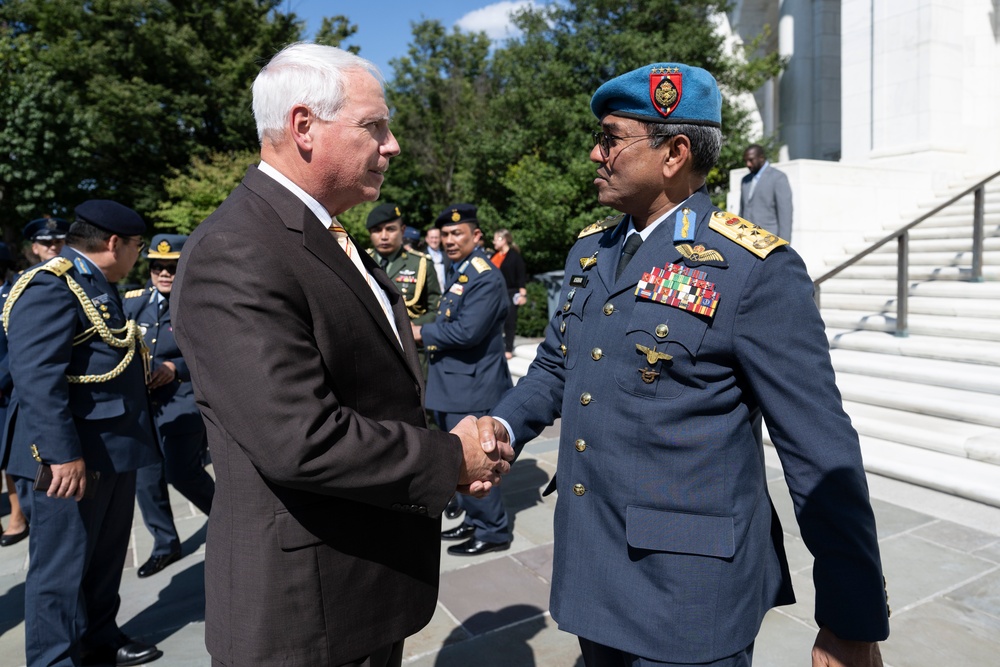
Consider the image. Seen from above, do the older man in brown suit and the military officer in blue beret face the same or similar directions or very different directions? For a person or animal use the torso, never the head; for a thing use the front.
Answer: very different directions

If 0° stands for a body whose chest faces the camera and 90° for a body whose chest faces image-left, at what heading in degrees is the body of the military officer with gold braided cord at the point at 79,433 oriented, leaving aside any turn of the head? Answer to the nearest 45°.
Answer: approximately 270°

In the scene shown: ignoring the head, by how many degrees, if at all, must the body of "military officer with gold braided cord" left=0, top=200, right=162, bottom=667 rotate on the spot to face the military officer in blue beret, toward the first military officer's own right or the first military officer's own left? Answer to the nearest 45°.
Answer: approximately 45° to the first military officer's own right

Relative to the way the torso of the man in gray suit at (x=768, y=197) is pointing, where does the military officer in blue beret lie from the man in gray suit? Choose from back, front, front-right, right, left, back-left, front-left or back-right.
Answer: front-left

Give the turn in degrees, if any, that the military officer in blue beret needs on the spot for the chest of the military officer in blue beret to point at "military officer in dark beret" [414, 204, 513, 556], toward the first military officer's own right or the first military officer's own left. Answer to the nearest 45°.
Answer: approximately 90° to the first military officer's own right

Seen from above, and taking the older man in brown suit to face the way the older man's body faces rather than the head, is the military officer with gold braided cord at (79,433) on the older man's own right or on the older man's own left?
on the older man's own left

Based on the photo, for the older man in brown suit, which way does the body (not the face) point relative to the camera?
to the viewer's right

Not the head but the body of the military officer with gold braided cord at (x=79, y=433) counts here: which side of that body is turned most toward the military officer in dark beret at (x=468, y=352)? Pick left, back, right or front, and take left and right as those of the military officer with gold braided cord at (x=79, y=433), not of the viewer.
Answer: front

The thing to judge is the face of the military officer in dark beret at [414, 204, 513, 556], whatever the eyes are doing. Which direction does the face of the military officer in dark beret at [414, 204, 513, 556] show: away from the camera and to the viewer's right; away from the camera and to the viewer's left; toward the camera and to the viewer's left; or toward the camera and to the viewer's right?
toward the camera and to the viewer's left

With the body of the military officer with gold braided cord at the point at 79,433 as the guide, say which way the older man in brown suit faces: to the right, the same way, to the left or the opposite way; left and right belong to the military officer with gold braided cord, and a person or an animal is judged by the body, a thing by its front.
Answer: the same way

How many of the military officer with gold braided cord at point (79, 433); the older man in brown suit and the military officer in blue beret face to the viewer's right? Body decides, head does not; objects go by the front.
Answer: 2

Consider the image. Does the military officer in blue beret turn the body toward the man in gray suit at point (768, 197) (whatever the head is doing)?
no

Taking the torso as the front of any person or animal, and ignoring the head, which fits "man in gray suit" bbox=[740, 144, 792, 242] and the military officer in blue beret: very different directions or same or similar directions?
same or similar directions

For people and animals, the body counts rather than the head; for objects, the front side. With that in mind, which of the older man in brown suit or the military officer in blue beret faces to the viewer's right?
the older man in brown suit

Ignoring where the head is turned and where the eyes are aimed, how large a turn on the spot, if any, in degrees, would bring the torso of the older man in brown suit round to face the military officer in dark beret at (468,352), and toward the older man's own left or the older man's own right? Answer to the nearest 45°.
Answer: approximately 90° to the older man's own left

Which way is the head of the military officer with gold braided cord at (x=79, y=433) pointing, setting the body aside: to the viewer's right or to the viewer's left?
to the viewer's right
